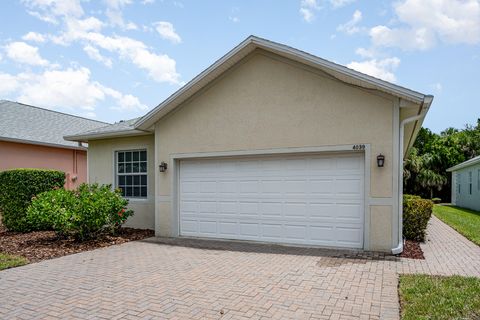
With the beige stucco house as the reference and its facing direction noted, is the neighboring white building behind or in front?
behind

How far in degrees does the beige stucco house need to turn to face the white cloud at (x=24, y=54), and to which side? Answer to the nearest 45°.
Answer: approximately 135° to its right

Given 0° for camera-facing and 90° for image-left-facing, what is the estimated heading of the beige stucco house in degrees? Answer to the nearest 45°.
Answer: approximately 0°
